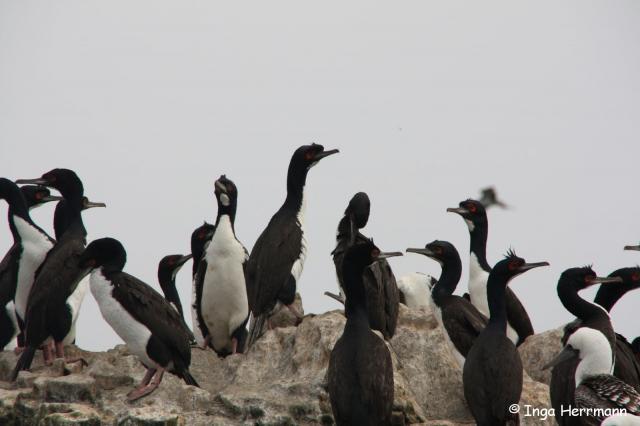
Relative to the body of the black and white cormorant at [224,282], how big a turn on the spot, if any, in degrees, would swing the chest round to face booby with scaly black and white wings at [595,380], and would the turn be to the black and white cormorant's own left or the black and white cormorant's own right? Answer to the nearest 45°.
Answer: approximately 45° to the black and white cormorant's own left

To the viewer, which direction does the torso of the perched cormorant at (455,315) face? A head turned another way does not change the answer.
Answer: to the viewer's left

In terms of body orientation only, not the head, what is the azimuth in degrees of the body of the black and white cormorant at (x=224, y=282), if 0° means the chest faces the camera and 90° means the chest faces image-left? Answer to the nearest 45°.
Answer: approximately 0°

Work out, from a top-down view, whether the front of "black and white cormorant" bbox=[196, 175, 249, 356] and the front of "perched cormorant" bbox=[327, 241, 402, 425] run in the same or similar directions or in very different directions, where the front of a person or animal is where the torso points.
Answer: very different directions

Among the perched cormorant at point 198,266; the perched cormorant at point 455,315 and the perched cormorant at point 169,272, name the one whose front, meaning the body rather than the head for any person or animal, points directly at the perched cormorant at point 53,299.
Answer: the perched cormorant at point 455,315

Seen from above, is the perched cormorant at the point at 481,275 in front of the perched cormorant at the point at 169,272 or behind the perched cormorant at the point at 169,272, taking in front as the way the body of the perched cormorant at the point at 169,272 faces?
in front

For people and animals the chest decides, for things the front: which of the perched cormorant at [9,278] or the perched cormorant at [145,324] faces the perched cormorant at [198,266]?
the perched cormorant at [9,278]

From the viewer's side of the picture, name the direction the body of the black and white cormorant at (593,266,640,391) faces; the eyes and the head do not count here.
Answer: to the viewer's left

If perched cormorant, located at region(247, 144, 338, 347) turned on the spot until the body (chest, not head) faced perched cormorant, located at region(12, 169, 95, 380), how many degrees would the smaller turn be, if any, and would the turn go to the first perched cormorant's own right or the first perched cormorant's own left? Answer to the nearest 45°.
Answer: approximately 180°

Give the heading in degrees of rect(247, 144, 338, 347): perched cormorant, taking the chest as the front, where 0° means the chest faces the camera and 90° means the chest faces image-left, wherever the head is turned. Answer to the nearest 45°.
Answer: approximately 270°

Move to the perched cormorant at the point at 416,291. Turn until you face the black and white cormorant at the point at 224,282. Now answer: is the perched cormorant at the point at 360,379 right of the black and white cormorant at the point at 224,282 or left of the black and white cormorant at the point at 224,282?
left
